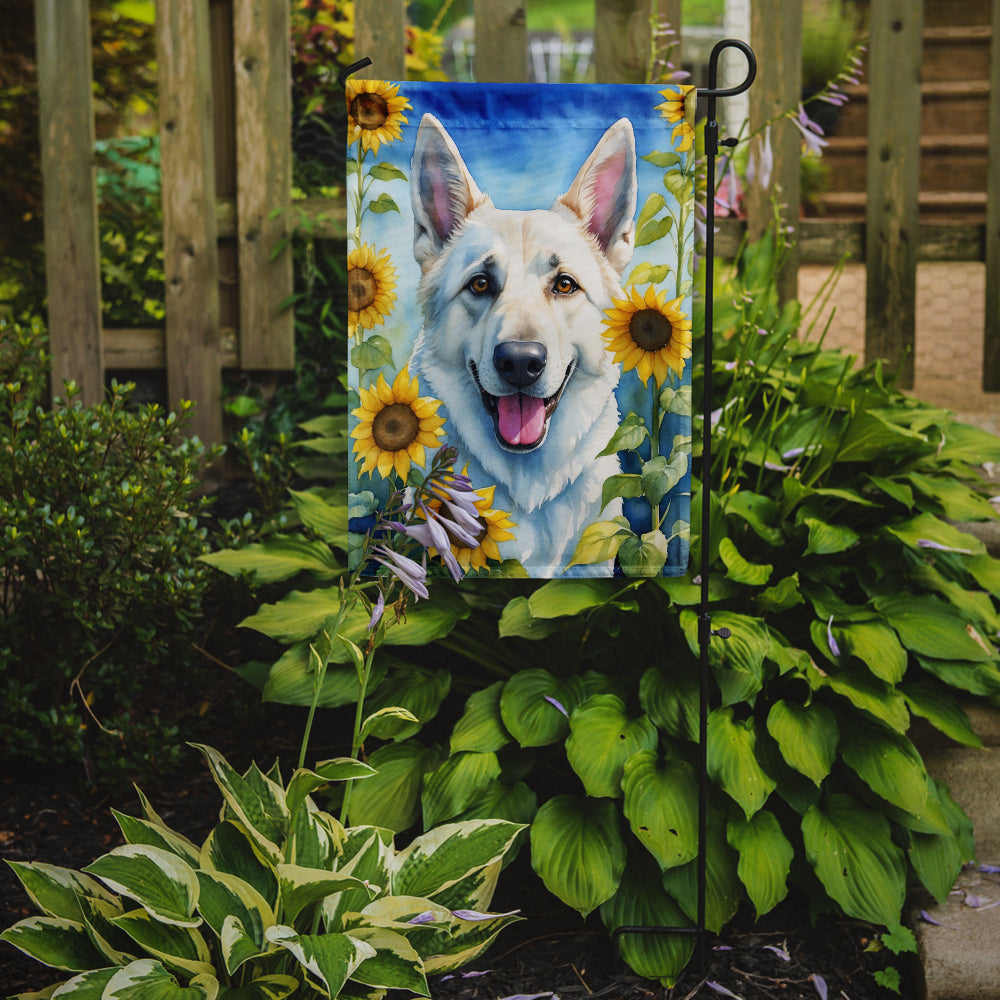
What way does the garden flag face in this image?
toward the camera

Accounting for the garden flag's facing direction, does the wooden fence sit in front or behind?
behind

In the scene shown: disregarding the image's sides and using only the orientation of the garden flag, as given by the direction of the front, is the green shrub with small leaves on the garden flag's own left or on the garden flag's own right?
on the garden flag's own right
